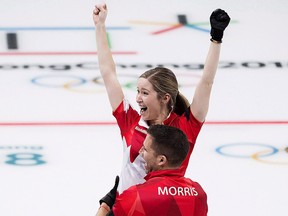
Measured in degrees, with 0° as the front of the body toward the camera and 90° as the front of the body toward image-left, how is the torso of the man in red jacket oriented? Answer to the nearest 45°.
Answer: approximately 135°
